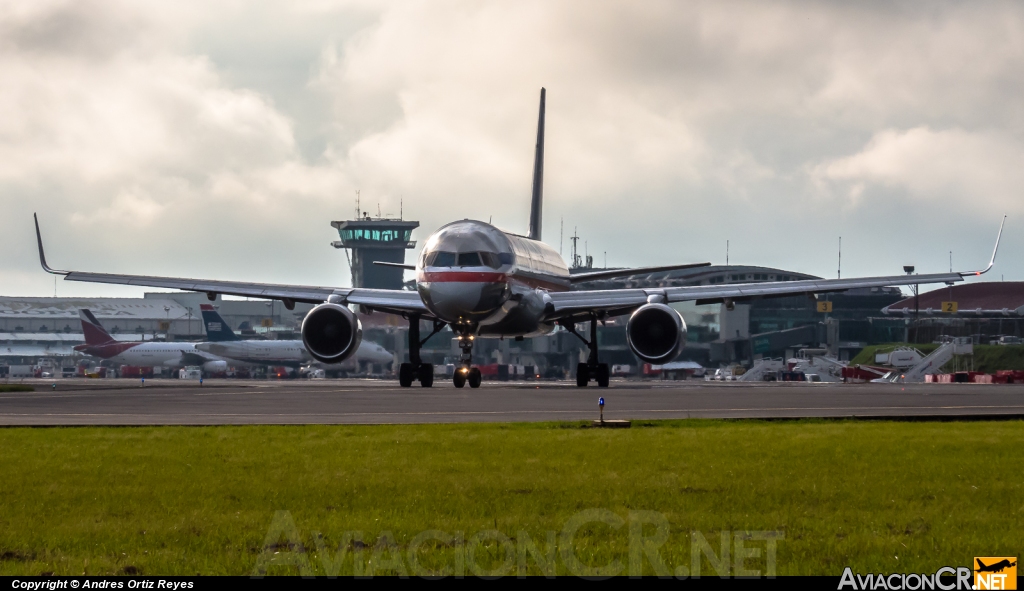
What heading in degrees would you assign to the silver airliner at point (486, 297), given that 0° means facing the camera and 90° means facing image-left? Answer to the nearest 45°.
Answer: approximately 0°
